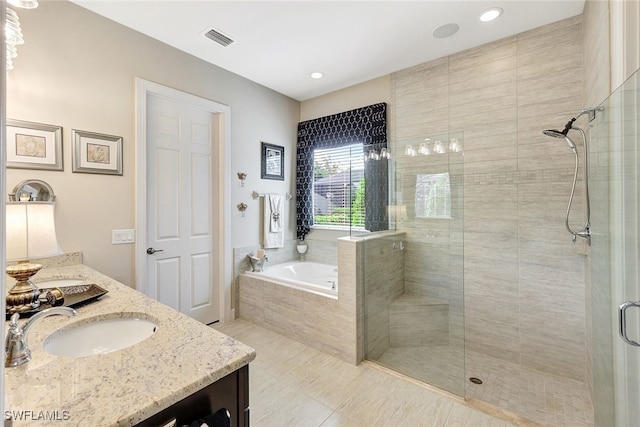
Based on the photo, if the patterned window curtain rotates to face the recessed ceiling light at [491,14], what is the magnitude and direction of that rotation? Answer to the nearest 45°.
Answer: approximately 90° to its left

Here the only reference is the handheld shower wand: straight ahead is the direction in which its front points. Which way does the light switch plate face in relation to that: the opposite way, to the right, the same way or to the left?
the opposite way

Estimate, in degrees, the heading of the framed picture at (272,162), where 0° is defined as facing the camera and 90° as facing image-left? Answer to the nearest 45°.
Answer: approximately 315°

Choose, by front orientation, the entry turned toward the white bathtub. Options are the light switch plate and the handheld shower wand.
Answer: the handheld shower wand

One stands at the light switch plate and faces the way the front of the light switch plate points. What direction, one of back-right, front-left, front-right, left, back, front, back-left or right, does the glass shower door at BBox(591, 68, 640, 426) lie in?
front-left

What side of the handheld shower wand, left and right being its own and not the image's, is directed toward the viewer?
left

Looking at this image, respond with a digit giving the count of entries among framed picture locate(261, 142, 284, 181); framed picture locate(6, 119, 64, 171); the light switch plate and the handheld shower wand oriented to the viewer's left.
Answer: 1

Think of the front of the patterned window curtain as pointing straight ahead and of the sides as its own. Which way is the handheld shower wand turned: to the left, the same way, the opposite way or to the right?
to the right

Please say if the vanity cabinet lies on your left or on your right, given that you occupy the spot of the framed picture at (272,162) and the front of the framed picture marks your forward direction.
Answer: on your right

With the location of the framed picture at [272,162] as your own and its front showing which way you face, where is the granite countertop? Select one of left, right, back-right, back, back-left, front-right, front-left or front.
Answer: front-right

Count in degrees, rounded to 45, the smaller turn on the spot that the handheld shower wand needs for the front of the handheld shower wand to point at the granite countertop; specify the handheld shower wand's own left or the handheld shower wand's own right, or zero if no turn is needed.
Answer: approximately 90° to the handheld shower wand's own left
